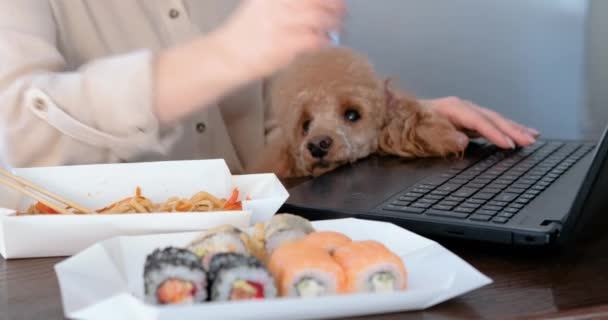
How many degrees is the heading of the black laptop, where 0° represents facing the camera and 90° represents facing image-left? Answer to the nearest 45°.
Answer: approximately 90°

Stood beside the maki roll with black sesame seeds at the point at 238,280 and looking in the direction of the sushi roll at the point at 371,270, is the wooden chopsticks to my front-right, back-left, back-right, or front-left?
back-left
